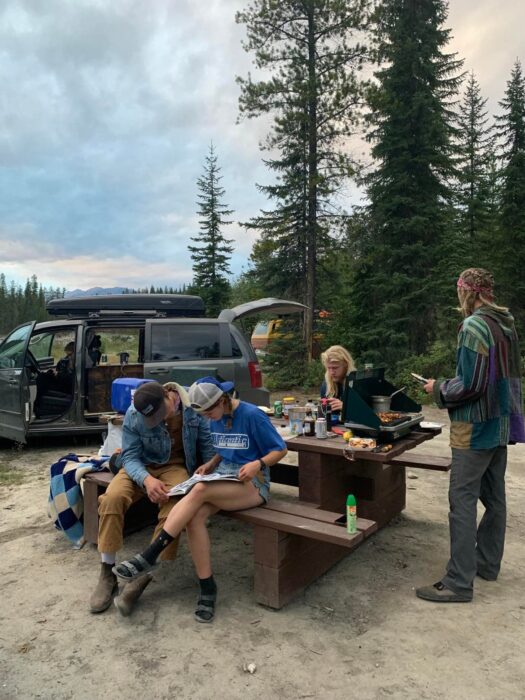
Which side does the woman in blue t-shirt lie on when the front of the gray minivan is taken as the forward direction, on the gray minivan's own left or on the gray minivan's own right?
on the gray minivan's own left

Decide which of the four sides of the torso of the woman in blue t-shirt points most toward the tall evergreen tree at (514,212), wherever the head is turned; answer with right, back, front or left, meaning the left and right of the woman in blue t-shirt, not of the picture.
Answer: back

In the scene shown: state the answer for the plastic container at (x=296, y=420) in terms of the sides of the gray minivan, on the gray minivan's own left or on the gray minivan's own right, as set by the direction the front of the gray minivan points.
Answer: on the gray minivan's own left

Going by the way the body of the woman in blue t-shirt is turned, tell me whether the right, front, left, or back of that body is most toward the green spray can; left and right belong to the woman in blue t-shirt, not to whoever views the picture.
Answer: left

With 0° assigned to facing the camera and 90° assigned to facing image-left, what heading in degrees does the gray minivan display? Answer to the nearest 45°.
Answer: approximately 90°

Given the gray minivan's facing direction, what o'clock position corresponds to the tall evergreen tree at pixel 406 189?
The tall evergreen tree is roughly at 5 o'clock from the gray minivan.

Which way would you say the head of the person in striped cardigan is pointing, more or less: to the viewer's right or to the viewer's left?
to the viewer's left

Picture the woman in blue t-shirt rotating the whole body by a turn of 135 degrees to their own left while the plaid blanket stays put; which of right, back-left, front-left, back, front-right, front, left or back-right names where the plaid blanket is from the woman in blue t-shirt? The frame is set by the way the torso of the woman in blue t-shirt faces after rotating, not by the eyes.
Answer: back-left

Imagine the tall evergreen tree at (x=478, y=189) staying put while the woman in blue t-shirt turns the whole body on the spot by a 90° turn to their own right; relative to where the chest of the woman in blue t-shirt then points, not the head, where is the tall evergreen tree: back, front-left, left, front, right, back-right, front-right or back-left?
right

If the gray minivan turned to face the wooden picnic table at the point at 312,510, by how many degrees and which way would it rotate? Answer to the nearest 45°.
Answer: approximately 135° to its left

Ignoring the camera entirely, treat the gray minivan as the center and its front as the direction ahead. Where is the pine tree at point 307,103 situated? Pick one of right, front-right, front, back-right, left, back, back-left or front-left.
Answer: back-right

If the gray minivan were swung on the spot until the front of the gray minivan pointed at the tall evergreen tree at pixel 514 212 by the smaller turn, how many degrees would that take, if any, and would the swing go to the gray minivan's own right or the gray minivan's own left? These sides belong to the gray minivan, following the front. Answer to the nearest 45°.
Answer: approximately 135° to the gray minivan's own right

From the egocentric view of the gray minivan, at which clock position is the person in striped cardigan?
The person in striped cardigan is roughly at 8 o'clock from the gray minivan.

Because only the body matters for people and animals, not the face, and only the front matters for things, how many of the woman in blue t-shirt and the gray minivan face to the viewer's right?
0
